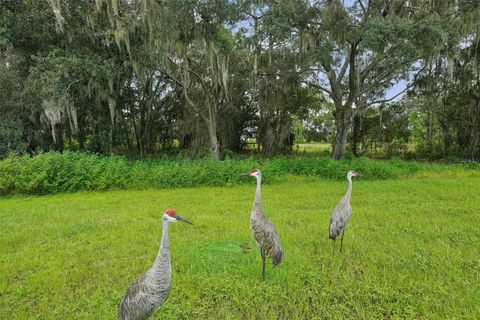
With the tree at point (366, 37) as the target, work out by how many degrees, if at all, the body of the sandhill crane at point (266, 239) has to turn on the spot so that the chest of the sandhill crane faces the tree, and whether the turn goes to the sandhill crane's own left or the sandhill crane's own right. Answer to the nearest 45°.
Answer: approximately 135° to the sandhill crane's own right

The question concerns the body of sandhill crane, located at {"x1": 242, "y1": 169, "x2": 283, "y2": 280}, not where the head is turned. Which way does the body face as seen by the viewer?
to the viewer's left

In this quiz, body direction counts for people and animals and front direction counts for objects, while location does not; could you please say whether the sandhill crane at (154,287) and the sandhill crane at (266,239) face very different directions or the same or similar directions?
very different directions

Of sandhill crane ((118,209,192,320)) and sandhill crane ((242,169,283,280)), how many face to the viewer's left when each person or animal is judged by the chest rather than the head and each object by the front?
1

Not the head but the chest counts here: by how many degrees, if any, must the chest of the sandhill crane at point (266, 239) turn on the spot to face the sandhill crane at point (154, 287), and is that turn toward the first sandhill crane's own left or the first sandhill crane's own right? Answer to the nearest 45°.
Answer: approximately 45° to the first sandhill crane's own left

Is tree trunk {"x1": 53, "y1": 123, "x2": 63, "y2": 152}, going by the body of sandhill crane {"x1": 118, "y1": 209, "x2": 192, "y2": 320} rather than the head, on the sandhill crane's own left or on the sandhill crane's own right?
on the sandhill crane's own left

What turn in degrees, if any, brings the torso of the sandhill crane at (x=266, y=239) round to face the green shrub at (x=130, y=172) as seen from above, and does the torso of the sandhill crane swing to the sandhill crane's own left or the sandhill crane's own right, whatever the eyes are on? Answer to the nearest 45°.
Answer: approximately 45° to the sandhill crane's own right

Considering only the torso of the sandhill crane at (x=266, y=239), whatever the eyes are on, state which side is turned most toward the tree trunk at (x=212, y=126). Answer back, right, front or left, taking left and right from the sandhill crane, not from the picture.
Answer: right

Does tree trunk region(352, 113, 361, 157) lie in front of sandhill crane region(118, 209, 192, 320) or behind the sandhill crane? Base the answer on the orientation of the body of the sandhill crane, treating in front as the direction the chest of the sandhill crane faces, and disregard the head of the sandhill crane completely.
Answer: in front

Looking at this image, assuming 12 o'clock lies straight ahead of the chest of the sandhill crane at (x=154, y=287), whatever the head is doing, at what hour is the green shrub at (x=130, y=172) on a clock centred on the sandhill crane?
The green shrub is roughly at 9 o'clock from the sandhill crane.

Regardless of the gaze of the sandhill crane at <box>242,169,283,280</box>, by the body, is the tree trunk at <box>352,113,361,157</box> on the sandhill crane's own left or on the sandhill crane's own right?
on the sandhill crane's own right

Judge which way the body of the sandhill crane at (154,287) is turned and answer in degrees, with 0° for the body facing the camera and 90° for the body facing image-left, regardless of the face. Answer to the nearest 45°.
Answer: approximately 270°
